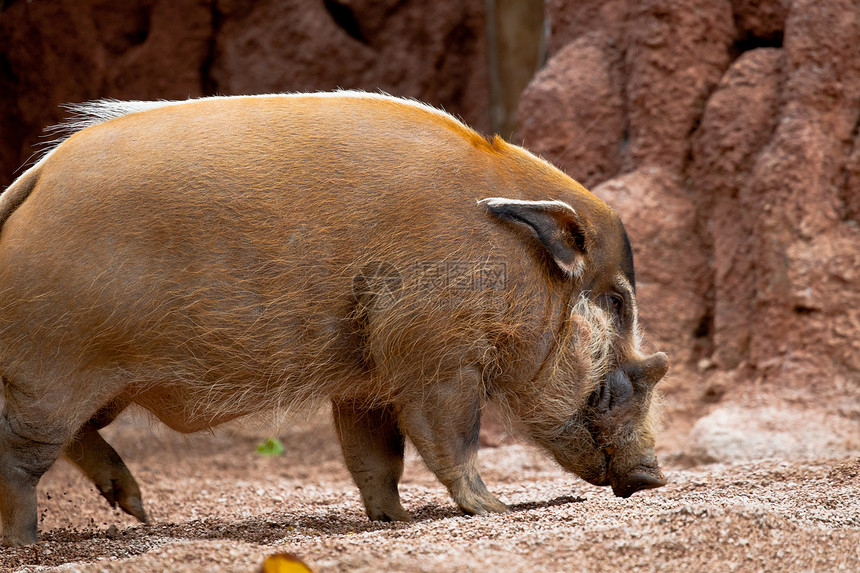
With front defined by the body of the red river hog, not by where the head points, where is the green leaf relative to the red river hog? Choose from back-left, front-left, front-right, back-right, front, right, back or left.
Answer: left

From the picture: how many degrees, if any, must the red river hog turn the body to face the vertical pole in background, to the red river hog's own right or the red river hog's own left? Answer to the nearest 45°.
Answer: approximately 90° to the red river hog's own left

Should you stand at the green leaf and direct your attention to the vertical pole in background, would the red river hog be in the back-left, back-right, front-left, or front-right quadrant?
back-right

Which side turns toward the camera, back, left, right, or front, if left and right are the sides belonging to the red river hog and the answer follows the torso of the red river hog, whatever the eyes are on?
right
